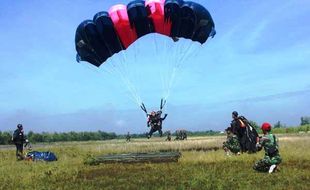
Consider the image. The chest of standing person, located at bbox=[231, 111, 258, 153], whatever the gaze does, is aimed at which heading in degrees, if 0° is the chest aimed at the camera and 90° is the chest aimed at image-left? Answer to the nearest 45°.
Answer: approximately 90°

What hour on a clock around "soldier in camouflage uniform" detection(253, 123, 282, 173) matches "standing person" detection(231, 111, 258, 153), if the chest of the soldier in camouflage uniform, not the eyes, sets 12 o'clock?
The standing person is roughly at 1 o'clock from the soldier in camouflage uniform.

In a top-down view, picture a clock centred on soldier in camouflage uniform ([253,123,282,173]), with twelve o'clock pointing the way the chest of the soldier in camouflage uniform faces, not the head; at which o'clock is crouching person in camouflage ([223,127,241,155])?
The crouching person in camouflage is roughly at 1 o'clock from the soldier in camouflage uniform.

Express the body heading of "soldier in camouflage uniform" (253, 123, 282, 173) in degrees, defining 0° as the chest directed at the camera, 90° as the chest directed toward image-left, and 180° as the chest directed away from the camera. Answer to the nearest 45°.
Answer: approximately 135°
